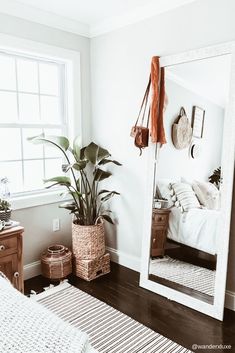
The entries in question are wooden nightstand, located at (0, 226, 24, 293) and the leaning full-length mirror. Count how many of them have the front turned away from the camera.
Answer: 0

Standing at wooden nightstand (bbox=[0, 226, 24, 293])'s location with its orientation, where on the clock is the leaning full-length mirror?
The leaning full-length mirror is roughly at 11 o'clock from the wooden nightstand.

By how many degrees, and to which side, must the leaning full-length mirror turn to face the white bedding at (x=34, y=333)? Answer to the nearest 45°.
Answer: approximately 45° to its left

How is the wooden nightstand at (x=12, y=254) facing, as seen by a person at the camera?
facing the viewer and to the right of the viewer

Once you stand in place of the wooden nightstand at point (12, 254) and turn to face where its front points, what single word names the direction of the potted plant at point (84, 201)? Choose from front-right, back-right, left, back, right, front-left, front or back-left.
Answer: left

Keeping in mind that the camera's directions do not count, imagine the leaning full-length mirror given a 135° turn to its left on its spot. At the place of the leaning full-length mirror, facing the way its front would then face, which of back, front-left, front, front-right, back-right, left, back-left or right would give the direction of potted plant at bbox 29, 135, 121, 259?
back

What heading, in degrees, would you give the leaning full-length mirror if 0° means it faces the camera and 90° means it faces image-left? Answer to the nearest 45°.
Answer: approximately 45°

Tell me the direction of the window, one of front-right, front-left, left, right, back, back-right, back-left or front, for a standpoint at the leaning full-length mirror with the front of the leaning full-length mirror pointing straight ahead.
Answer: front-right

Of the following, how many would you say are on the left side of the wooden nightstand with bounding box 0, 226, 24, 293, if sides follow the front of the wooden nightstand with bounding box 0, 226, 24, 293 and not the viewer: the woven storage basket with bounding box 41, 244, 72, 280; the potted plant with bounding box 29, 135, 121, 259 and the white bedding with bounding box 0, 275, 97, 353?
2
